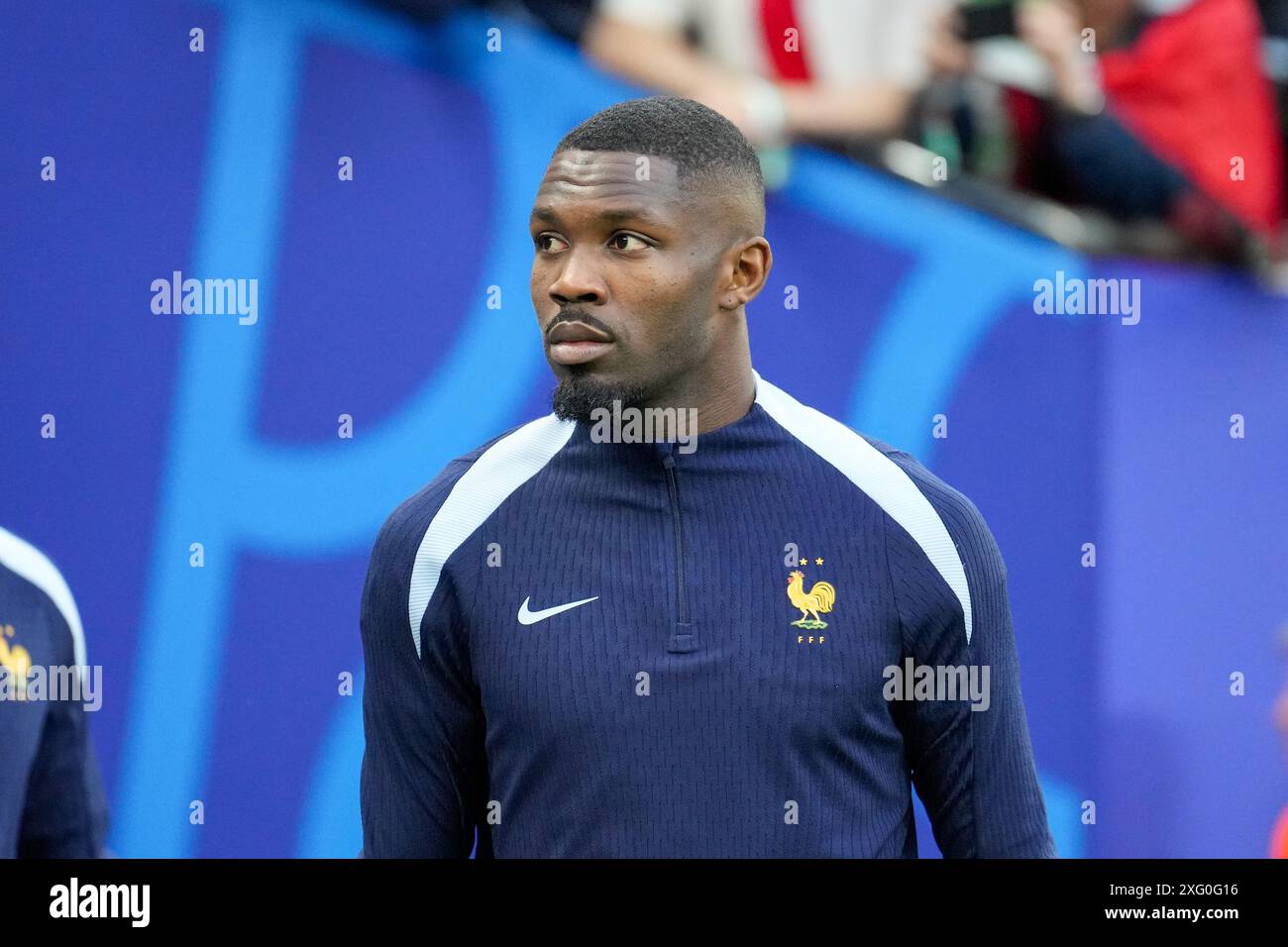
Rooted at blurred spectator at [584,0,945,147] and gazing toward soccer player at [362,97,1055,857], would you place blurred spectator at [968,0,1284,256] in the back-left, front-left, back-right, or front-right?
back-left

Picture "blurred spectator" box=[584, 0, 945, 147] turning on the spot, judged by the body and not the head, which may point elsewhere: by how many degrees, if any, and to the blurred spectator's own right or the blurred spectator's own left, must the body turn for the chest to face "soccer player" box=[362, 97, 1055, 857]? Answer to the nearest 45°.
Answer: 0° — they already face them

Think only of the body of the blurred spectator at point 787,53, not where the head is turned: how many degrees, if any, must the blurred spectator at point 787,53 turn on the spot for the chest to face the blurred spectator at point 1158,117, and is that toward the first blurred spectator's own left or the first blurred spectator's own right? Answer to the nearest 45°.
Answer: approximately 90° to the first blurred spectator's own left

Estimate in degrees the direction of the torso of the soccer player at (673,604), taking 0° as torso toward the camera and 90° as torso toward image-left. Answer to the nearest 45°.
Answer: approximately 0°

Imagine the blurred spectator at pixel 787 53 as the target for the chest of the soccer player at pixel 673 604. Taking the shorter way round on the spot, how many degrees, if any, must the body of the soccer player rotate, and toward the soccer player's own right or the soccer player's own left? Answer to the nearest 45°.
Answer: approximately 180°

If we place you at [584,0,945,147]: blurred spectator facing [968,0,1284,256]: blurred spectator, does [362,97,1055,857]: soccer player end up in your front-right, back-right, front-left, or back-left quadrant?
back-right

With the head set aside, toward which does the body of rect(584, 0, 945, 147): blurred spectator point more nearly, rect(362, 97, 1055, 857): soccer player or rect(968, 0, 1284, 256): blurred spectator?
the soccer player

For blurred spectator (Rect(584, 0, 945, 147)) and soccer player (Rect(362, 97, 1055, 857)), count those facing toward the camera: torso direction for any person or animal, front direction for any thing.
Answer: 2

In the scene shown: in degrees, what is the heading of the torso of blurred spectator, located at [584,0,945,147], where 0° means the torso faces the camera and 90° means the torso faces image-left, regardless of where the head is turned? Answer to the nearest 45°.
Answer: approximately 0°
